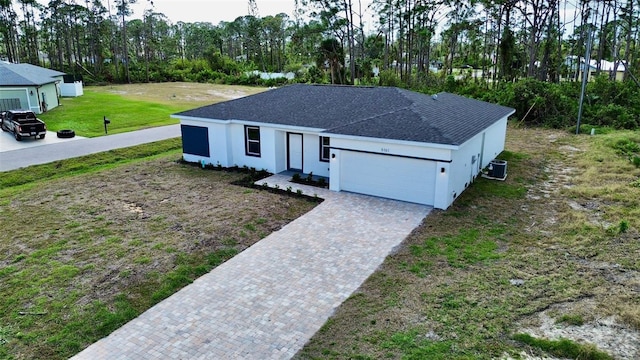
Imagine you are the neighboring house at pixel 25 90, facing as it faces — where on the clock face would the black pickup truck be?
The black pickup truck is roughly at 12 o'clock from the neighboring house.

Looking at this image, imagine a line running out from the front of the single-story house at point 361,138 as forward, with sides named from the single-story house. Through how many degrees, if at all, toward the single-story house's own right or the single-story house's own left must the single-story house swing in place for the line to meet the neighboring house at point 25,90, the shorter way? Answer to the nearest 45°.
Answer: approximately 90° to the single-story house's own right

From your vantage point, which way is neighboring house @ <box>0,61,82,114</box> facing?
toward the camera

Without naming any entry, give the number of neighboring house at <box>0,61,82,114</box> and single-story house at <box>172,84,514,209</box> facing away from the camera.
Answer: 0

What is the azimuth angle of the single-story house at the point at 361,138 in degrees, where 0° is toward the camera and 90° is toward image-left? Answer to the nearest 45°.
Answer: approximately 45°

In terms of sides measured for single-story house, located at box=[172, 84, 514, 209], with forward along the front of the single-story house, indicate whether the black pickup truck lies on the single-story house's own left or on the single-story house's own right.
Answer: on the single-story house's own right

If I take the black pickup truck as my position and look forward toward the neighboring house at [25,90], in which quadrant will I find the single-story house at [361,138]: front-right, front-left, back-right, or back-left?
back-right
